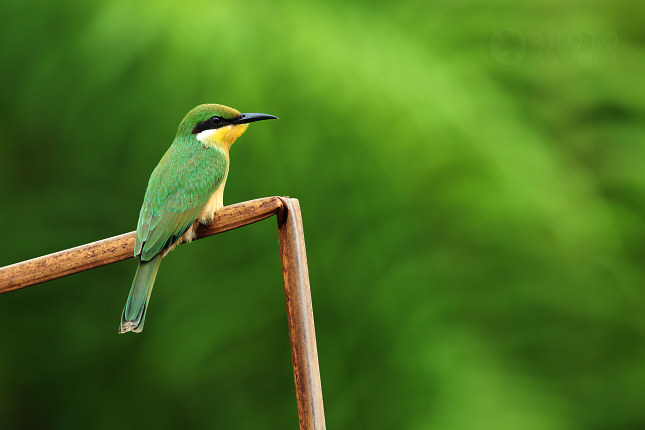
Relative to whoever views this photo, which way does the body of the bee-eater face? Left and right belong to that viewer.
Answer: facing away from the viewer and to the right of the viewer
